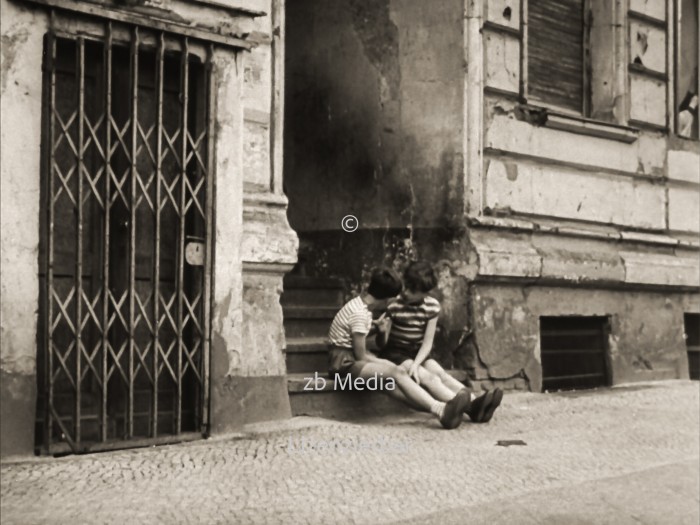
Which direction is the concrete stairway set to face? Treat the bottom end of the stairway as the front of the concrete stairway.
toward the camera

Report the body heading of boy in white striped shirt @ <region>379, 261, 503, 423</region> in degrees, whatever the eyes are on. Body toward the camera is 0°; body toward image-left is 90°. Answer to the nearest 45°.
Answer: approximately 315°
